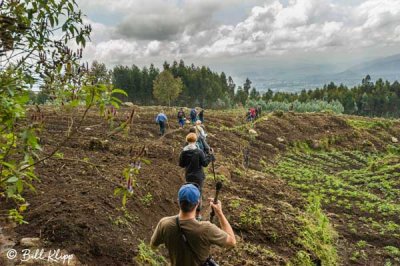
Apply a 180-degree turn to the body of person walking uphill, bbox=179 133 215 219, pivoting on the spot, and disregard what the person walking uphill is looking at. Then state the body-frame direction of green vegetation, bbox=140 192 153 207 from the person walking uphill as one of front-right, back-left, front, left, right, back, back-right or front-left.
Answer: back-right

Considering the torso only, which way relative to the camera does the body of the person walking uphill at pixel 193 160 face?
away from the camera

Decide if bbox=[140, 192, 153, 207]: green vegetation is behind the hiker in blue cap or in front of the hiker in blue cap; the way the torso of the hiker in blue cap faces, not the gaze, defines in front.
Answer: in front

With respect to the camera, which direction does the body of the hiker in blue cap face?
away from the camera
